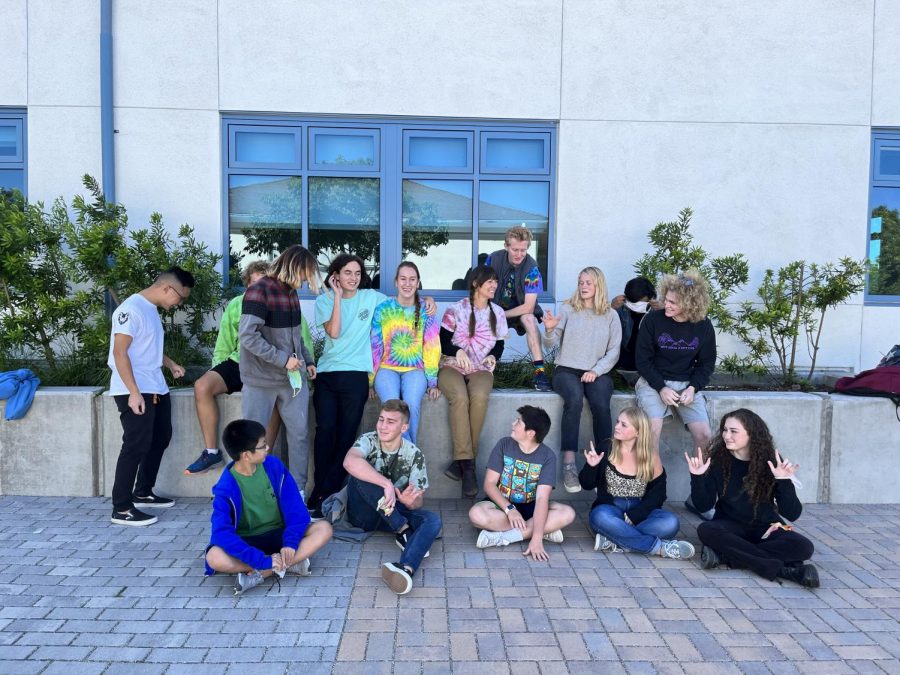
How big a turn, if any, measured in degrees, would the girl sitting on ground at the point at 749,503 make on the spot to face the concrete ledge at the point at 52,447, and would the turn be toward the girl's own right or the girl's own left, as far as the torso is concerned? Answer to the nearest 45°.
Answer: approximately 90° to the girl's own right

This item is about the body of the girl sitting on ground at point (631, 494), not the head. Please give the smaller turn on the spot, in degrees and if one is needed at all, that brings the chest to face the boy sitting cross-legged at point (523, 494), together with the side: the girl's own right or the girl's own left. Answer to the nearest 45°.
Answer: approximately 90° to the girl's own right

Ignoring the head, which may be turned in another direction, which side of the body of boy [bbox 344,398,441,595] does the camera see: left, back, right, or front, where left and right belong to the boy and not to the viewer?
front

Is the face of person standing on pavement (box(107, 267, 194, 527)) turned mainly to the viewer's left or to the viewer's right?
to the viewer's right

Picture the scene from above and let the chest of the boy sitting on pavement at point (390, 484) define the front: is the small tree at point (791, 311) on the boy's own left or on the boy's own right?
on the boy's own left

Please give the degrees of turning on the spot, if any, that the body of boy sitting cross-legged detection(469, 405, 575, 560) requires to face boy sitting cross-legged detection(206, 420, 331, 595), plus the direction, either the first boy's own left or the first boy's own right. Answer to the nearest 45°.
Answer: approximately 45° to the first boy's own right

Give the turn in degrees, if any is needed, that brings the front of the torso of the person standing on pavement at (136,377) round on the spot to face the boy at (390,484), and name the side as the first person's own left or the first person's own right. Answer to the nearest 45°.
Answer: approximately 45° to the first person's own right

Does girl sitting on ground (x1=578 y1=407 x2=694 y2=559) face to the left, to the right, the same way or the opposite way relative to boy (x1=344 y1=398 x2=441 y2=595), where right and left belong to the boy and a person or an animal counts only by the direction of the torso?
the same way

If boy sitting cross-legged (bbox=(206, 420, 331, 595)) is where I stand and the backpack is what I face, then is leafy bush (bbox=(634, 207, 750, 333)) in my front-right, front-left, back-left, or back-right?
front-left

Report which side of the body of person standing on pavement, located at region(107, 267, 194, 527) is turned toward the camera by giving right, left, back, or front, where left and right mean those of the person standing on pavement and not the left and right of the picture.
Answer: right

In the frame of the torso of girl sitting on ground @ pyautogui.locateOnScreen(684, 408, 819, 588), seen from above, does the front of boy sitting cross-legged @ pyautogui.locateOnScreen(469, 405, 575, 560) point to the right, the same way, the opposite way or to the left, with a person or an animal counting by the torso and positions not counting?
the same way

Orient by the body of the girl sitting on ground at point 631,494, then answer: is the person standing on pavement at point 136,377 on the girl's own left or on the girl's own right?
on the girl's own right

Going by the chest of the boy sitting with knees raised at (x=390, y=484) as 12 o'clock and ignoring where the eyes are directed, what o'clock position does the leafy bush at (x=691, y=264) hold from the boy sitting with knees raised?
The leafy bush is roughly at 8 o'clock from the boy sitting with knees raised.

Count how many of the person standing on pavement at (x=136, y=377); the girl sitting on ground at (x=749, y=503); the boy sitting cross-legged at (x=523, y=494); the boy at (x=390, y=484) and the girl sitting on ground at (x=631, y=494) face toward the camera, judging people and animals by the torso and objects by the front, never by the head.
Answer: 4

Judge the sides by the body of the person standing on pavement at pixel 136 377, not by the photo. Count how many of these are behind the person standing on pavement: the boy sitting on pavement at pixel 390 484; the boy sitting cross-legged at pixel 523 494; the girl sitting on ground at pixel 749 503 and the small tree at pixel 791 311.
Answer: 0

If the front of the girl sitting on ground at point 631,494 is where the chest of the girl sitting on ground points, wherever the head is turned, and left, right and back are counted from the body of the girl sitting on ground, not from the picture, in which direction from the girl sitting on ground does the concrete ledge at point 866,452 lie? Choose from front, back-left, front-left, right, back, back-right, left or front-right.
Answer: back-left

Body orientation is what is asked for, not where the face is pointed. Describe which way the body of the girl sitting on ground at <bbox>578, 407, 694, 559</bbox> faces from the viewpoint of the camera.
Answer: toward the camera
